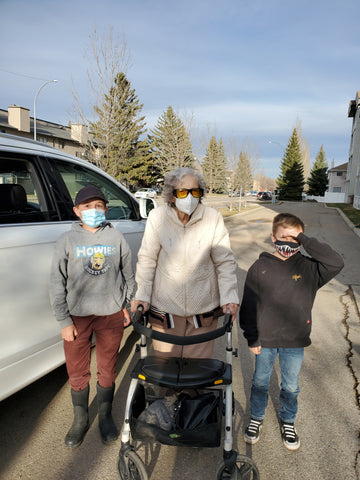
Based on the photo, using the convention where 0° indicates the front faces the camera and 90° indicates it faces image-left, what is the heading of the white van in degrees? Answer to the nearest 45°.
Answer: approximately 225°

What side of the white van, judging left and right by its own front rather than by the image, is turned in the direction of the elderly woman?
right

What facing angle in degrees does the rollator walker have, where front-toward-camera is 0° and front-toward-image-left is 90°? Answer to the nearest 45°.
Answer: approximately 0°

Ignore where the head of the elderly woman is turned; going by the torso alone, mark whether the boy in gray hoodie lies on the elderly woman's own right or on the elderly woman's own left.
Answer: on the elderly woman's own right

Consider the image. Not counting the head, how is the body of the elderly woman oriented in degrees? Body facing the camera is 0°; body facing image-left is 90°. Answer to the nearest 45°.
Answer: approximately 0°

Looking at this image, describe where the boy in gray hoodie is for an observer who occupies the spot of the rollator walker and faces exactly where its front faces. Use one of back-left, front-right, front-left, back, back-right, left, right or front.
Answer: back-right

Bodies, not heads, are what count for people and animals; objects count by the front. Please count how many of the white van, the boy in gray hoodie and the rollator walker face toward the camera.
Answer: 2

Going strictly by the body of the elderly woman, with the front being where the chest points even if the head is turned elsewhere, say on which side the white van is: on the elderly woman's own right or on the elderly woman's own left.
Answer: on the elderly woman's own right
